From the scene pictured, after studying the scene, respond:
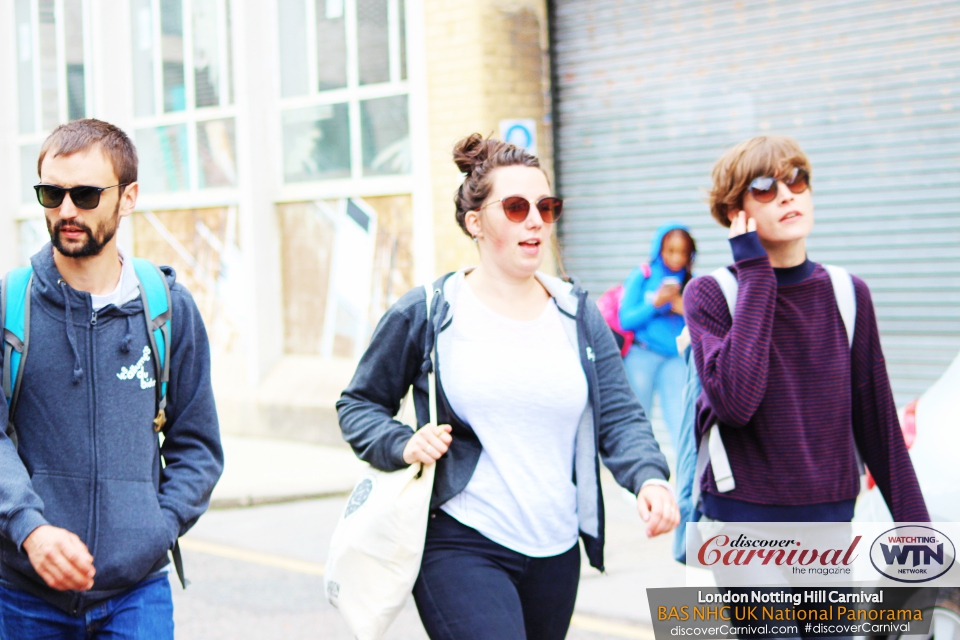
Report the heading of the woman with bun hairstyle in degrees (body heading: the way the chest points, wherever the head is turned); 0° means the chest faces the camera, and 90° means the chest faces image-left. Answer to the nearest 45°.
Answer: approximately 315°

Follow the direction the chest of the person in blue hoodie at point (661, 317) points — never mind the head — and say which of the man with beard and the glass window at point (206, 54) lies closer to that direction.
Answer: the man with beard

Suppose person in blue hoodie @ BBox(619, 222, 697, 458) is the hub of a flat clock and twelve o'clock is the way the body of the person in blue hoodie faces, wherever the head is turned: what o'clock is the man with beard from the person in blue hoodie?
The man with beard is roughly at 2 o'clock from the person in blue hoodie.

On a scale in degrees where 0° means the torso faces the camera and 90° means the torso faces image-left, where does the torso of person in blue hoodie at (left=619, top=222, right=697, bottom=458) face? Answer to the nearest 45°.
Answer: approximately 315°
